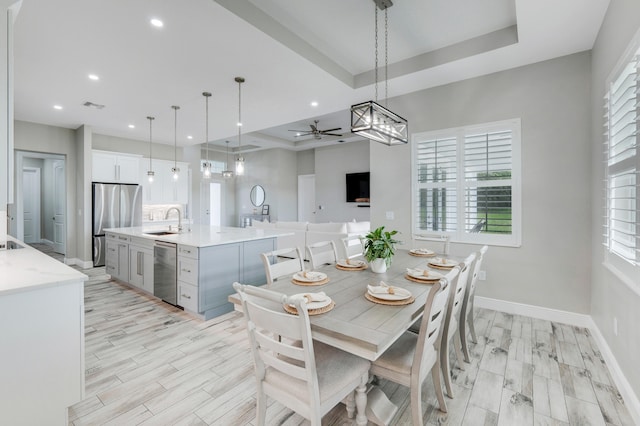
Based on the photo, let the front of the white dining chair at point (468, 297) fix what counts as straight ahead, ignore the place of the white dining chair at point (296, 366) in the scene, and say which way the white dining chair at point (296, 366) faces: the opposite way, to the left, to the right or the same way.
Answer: to the right

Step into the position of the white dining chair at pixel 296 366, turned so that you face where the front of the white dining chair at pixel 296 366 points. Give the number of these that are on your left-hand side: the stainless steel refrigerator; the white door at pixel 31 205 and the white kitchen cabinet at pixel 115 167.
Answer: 3

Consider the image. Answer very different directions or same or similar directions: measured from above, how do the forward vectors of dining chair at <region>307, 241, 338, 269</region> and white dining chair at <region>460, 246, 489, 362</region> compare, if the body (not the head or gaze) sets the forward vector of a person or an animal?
very different directions

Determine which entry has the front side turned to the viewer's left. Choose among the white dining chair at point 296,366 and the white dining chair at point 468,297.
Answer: the white dining chair at point 468,297

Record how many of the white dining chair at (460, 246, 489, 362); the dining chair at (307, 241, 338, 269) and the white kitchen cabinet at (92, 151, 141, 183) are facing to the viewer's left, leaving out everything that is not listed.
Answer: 1

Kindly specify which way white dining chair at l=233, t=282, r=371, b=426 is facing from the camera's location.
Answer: facing away from the viewer and to the right of the viewer

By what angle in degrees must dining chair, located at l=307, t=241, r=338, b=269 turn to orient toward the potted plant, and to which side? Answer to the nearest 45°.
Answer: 0° — it already faces it

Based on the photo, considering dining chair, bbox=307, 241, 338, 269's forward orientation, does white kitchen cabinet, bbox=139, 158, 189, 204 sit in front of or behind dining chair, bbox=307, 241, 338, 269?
behind

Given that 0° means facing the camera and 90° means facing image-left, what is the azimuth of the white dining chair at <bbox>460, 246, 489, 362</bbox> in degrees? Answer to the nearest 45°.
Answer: approximately 90°

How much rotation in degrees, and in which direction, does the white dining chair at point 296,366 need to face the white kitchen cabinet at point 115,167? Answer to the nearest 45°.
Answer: approximately 90° to its left

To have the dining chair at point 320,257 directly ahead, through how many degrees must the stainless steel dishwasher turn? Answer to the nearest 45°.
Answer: approximately 90° to its left

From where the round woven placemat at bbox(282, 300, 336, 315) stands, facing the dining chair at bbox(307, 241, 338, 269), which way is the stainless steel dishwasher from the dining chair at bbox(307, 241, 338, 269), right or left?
left

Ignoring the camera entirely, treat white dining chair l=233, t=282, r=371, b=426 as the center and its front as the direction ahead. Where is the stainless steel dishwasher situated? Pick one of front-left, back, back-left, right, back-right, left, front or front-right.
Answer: left

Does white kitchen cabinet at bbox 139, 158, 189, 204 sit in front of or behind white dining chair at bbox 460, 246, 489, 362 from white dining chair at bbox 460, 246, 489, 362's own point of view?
in front

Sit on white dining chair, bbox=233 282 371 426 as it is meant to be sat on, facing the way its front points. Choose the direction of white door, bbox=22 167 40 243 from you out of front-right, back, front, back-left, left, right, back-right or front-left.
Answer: left
